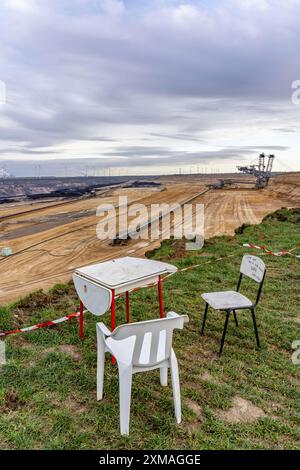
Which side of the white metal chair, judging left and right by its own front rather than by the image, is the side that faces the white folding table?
front

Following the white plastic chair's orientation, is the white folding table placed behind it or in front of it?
in front

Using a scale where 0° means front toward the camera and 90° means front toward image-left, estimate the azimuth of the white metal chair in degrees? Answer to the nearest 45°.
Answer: approximately 45°

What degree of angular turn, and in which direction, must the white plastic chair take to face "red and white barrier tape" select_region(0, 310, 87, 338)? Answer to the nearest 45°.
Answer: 0° — it already faces it

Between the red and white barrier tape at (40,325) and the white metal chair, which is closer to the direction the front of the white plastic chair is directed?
the red and white barrier tape

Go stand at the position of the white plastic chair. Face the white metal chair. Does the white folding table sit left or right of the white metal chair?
left

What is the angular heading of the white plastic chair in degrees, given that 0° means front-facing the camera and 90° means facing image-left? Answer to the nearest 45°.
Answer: approximately 135°

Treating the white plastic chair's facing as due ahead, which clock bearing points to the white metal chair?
The white metal chair is roughly at 3 o'clock from the white plastic chair.

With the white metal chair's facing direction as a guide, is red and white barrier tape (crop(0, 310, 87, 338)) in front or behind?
in front

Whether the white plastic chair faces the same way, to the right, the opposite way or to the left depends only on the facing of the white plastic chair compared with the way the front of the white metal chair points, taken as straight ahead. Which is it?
to the right

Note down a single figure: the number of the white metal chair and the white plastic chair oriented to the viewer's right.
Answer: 0
